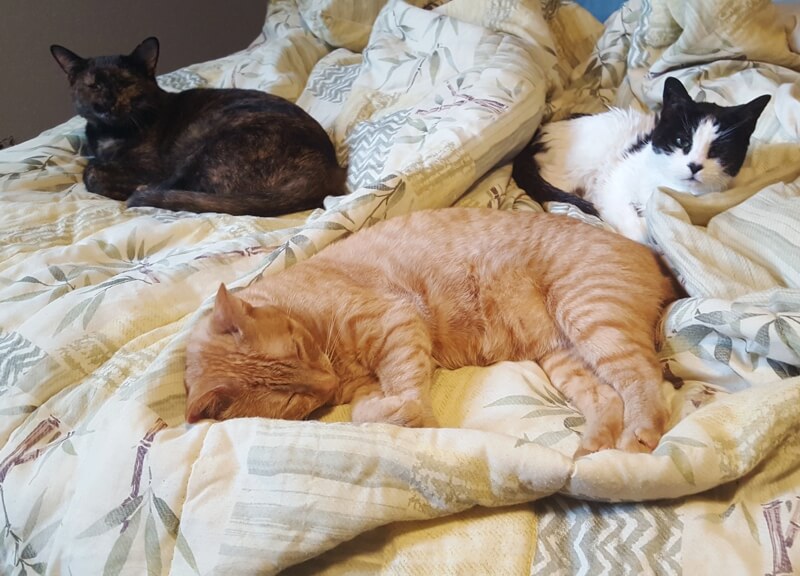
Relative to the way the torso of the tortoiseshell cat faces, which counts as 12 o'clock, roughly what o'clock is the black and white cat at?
The black and white cat is roughly at 7 o'clock from the tortoiseshell cat.

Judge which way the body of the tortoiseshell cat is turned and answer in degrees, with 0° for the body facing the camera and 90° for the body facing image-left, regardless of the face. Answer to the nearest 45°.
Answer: approximately 90°

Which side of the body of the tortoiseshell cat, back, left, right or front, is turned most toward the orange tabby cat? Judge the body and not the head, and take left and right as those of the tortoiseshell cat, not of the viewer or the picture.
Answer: left

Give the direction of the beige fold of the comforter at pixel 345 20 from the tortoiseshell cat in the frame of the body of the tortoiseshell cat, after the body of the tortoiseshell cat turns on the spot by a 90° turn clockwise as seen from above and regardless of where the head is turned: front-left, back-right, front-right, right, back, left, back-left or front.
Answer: front-right
